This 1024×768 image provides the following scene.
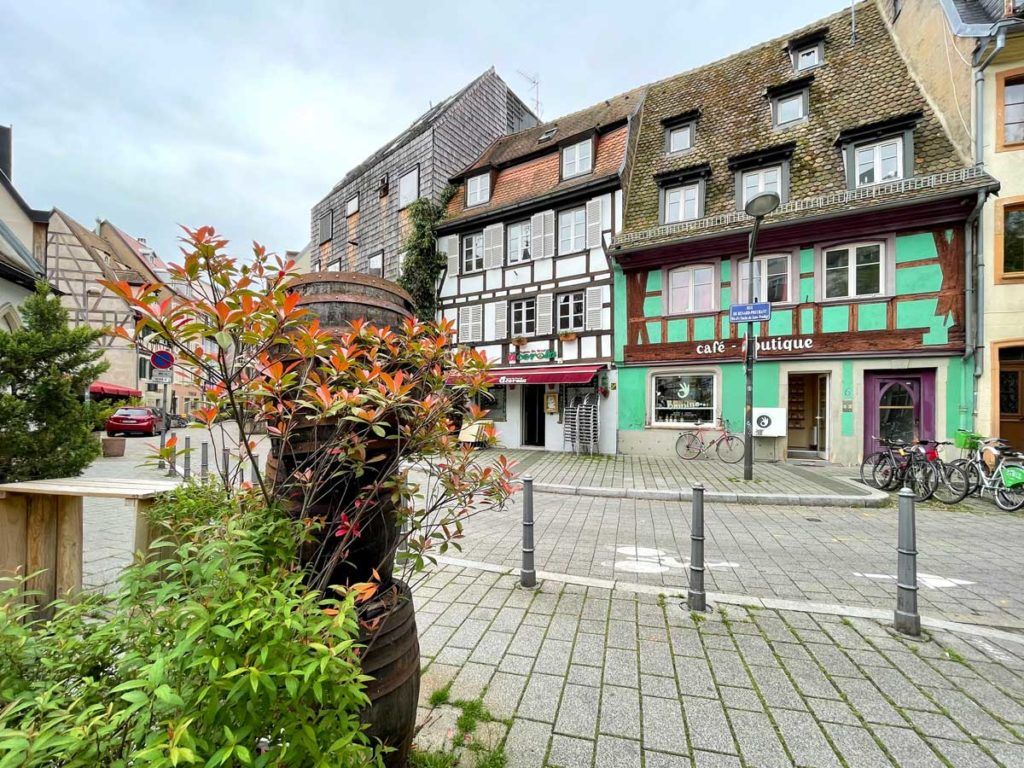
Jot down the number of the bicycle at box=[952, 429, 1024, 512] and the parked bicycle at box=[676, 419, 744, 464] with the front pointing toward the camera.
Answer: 0

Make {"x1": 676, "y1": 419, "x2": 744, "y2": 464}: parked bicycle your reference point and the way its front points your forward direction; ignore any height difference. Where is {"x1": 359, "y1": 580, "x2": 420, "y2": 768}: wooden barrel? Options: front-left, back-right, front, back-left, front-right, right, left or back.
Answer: right

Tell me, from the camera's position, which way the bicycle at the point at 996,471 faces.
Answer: facing away from the viewer and to the left of the viewer

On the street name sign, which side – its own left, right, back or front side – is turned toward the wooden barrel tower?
front

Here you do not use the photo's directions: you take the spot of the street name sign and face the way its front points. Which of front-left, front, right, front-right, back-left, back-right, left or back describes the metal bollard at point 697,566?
front

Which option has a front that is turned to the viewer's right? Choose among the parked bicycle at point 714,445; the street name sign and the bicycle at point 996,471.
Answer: the parked bicycle

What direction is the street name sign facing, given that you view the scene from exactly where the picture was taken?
facing the viewer

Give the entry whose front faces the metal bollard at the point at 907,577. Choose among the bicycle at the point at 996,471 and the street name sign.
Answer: the street name sign
